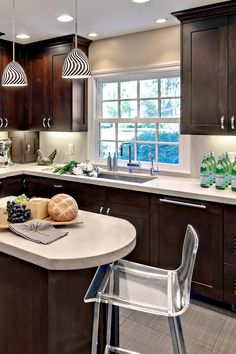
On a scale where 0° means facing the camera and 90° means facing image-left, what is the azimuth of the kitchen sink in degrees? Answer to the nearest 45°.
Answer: approximately 45°

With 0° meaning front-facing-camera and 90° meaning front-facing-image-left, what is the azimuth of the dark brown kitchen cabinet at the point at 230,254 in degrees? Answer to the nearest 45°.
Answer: approximately 45°

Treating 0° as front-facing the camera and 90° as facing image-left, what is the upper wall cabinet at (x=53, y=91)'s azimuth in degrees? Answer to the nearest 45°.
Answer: approximately 45°

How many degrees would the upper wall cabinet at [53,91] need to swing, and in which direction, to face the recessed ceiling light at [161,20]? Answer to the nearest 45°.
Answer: approximately 90° to its left
